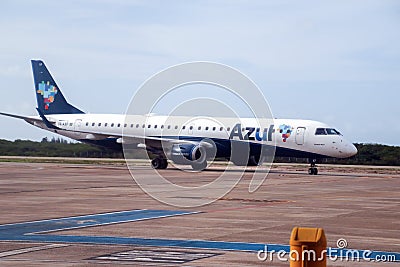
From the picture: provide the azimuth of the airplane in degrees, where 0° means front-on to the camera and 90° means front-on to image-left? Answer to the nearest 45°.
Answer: approximately 315°
